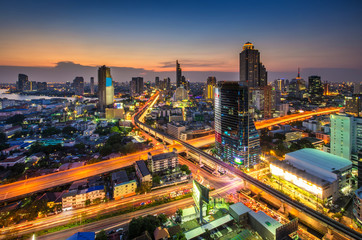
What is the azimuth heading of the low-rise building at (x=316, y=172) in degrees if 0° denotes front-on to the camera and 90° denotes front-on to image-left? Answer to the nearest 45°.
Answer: approximately 45°

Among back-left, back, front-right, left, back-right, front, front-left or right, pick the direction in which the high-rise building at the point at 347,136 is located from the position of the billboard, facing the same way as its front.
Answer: back

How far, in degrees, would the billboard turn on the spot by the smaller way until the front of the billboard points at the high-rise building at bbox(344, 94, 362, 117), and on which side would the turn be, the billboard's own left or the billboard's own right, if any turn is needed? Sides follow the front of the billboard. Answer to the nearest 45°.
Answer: approximately 180°

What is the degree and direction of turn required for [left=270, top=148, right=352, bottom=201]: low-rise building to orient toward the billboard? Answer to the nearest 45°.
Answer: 0° — it already faces it

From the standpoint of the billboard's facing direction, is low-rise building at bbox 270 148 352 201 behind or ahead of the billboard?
behind

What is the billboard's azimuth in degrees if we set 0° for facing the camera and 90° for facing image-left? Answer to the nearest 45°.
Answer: approximately 45°

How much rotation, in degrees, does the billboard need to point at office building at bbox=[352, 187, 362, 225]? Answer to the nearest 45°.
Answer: approximately 135° to its left

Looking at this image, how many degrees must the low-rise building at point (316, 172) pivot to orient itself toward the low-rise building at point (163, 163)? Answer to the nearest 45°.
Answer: approximately 45° to its right

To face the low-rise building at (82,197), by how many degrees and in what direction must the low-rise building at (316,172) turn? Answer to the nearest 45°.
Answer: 0° — it already faces it
